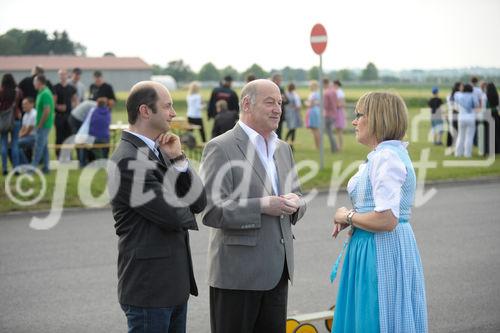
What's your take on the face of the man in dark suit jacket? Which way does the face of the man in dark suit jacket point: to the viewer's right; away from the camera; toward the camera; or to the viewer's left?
to the viewer's right

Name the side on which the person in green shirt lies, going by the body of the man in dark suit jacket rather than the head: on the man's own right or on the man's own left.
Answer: on the man's own left

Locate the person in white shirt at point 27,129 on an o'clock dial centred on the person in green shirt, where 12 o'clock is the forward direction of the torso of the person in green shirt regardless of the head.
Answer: The person in white shirt is roughly at 2 o'clock from the person in green shirt.

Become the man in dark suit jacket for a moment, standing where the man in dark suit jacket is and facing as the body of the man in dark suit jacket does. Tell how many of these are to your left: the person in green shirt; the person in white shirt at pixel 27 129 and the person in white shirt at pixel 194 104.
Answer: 3

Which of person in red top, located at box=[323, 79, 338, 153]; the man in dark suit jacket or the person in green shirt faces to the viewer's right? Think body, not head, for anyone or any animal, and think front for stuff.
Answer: the man in dark suit jacket

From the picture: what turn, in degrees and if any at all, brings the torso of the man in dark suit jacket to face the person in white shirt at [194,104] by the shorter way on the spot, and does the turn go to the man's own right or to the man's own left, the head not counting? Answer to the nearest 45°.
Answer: approximately 90° to the man's own left

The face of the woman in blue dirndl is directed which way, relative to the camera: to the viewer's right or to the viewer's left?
to the viewer's left

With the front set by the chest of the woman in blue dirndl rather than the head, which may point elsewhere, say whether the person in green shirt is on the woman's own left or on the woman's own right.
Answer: on the woman's own right

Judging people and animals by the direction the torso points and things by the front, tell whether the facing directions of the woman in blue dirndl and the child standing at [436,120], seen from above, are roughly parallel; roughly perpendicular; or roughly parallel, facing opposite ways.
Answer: roughly perpendicular

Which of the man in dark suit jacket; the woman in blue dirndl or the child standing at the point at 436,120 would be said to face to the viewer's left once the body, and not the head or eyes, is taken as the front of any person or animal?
the woman in blue dirndl
